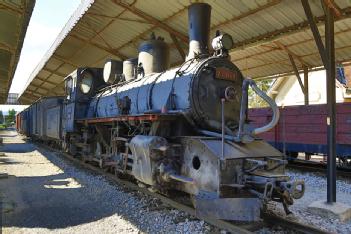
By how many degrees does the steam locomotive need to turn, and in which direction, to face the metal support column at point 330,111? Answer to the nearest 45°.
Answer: approximately 45° to its left

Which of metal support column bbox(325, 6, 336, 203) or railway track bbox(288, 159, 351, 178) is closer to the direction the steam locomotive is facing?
the metal support column

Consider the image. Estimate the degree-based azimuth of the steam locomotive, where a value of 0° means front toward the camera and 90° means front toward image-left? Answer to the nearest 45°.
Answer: approximately 315°

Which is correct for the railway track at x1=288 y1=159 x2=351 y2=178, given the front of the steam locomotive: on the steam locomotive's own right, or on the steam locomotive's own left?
on the steam locomotive's own left

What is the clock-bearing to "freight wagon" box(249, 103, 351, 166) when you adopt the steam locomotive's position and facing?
The freight wagon is roughly at 9 o'clock from the steam locomotive.

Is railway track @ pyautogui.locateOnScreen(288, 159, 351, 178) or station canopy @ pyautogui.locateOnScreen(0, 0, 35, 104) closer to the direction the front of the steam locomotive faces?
the railway track

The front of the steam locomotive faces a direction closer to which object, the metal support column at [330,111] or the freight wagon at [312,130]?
the metal support column
